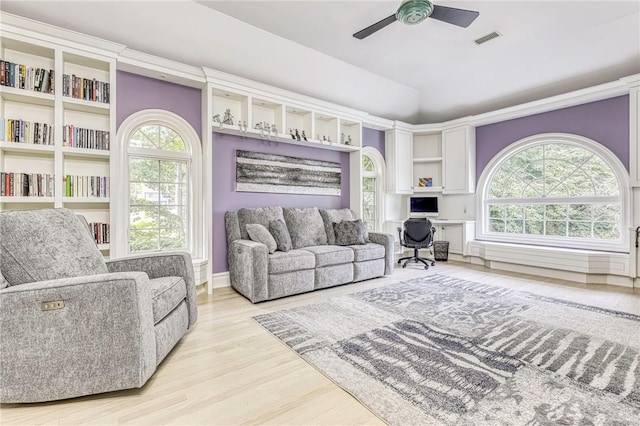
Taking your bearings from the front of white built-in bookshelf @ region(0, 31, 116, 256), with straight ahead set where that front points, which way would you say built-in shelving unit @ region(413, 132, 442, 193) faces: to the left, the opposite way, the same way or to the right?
to the right

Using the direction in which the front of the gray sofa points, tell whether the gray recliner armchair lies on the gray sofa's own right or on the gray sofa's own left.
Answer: on the gray sofa's own right

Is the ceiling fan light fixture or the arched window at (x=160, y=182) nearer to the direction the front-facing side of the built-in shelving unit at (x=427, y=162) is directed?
the ceiling fan light fixture

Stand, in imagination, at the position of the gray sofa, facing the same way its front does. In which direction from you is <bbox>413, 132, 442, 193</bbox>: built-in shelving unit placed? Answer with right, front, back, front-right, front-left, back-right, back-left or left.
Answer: left

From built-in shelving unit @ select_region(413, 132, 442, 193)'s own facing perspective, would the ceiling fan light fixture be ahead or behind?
ahead

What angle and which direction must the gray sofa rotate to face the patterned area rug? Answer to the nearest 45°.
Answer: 0° — it already faces it

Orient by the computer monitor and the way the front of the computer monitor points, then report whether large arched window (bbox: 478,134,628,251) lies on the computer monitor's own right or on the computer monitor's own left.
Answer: on the computer monitor's own left

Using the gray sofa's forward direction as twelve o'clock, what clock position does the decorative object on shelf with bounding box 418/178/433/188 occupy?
The decorative object on shelf is roughly at 9 o'clock from the gray sofa.

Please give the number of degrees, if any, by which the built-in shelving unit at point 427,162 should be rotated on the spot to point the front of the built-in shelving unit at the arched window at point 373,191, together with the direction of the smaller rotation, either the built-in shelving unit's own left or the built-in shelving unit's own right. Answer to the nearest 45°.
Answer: approximately 45° to the built-in shelving unit's own right

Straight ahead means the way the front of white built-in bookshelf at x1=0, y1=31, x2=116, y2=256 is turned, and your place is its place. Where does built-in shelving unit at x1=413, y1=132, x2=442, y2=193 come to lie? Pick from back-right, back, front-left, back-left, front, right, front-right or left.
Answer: front-left

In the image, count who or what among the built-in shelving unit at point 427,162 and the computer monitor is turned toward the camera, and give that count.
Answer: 2

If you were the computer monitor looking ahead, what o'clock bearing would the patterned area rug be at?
The patterned area rug is roughly at 12 o'clock from the computer monitor.

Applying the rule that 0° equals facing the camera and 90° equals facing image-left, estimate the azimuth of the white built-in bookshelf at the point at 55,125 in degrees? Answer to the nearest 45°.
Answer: approximately 315°
